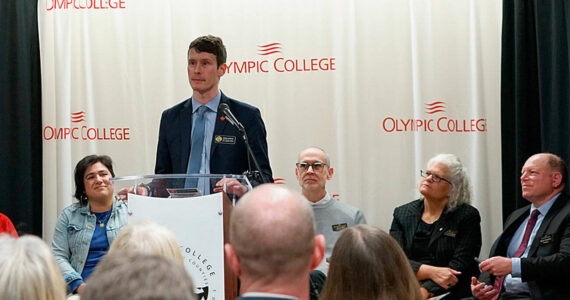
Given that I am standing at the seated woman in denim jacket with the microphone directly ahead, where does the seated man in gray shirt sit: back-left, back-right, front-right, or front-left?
front-left

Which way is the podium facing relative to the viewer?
toward the camera

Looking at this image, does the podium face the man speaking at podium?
no

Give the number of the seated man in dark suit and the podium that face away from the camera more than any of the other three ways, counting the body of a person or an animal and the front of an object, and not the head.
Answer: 0

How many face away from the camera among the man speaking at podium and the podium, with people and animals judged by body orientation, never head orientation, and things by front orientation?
0

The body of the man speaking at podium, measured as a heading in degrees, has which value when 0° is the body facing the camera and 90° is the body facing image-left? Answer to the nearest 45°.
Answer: approximately 45°

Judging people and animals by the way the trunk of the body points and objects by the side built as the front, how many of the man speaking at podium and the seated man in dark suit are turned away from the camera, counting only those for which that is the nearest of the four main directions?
0

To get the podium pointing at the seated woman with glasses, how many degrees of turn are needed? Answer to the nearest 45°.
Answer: approximately 135° to its left

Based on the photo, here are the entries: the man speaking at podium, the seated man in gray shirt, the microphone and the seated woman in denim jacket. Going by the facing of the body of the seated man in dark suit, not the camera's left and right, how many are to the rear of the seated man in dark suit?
0

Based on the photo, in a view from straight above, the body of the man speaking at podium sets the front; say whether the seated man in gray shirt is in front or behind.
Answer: behind

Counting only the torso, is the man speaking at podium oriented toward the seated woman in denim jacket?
no

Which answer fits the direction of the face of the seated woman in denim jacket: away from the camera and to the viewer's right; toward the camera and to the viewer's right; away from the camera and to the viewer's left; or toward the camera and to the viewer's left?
toward the camera and to the viewer's right

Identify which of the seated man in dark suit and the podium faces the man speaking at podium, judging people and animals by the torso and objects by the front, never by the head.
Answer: the seated man in dark suit

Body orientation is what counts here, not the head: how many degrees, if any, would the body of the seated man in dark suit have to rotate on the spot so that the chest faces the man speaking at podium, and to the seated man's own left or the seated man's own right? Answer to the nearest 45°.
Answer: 0° — they already face them

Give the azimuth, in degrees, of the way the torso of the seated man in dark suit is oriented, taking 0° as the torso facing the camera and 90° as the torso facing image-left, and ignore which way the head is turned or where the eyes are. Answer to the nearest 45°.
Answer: approximately 45°
